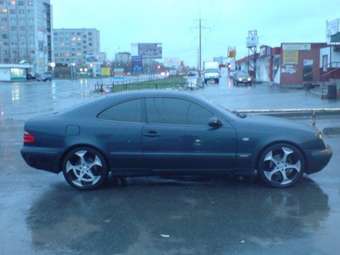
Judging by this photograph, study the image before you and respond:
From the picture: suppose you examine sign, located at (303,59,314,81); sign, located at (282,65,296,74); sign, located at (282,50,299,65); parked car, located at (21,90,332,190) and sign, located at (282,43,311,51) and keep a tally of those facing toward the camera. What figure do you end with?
4

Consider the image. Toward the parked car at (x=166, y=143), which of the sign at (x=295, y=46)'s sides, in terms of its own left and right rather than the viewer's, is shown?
front

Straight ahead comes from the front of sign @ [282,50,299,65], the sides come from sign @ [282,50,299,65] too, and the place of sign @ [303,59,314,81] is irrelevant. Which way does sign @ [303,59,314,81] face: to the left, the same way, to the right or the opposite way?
the same way

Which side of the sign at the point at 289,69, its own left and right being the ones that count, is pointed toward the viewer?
front

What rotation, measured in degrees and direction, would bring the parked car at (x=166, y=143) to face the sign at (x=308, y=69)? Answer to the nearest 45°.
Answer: approximately 90° to its left

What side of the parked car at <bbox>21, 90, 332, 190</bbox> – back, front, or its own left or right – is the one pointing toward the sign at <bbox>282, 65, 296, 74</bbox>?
left

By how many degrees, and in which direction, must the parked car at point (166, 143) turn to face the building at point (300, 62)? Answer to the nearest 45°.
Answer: approximately 90° to its left

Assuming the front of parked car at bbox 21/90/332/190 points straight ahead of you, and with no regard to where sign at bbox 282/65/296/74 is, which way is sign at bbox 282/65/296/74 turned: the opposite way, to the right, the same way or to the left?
to the right

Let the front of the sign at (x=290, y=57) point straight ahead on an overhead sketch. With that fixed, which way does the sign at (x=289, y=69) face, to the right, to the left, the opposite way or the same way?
the same way

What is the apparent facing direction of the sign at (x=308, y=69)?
toward the camera

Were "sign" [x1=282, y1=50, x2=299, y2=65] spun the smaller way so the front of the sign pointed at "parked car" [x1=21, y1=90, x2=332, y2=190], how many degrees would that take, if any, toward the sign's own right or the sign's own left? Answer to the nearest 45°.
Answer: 0° — it already faces it

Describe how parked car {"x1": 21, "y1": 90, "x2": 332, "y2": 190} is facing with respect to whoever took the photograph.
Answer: facing to the right of the viewer

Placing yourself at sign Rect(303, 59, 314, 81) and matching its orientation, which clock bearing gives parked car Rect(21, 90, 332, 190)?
The parked car is roughly at 12 o'clock from the sign.

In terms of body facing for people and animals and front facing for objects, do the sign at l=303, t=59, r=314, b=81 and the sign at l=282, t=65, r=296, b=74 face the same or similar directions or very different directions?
same or similar directions

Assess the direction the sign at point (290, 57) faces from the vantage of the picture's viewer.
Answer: facing the viewer
